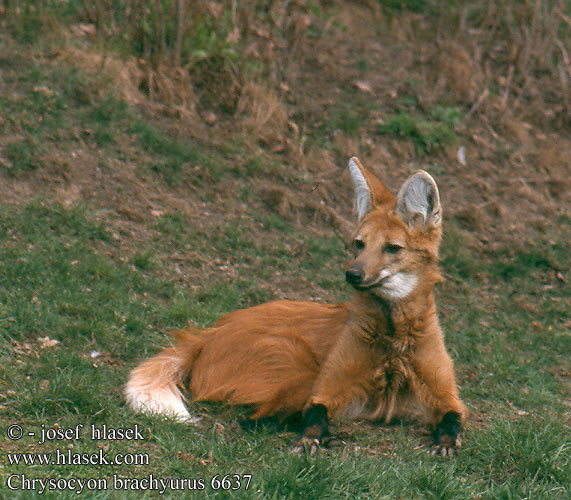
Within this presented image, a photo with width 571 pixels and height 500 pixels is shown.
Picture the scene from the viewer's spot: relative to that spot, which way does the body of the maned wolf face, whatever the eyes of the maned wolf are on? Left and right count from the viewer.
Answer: facing the viewer and to the right of the viewer

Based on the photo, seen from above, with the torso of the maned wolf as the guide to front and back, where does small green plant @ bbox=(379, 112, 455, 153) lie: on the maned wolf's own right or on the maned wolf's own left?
on the maned wolf's own left

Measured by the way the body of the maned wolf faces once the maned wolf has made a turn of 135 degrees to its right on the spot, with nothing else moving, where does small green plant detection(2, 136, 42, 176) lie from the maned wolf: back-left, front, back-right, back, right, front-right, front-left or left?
front-right
